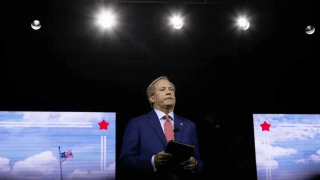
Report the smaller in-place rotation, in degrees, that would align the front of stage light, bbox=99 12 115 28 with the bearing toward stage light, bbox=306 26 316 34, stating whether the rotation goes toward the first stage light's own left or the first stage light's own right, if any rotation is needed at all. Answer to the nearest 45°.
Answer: approximately 90° to the first stage light's own left

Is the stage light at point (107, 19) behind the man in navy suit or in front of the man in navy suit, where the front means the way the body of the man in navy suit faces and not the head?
behind

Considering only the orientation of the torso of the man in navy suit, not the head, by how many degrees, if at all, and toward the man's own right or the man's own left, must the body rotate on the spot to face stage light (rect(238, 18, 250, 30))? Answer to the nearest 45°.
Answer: approximately 90° to the man's own left

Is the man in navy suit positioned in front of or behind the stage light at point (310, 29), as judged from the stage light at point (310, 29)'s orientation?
in front

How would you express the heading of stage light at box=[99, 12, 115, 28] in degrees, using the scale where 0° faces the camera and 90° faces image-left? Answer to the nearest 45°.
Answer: approximately 0°
